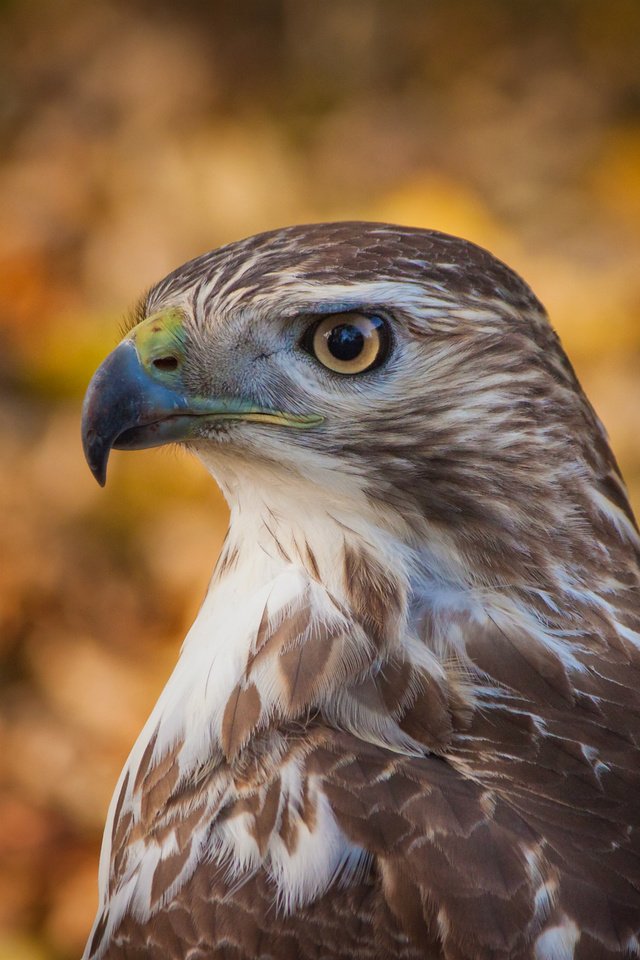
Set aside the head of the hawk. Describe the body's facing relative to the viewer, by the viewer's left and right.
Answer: facing to the left of the viewer
